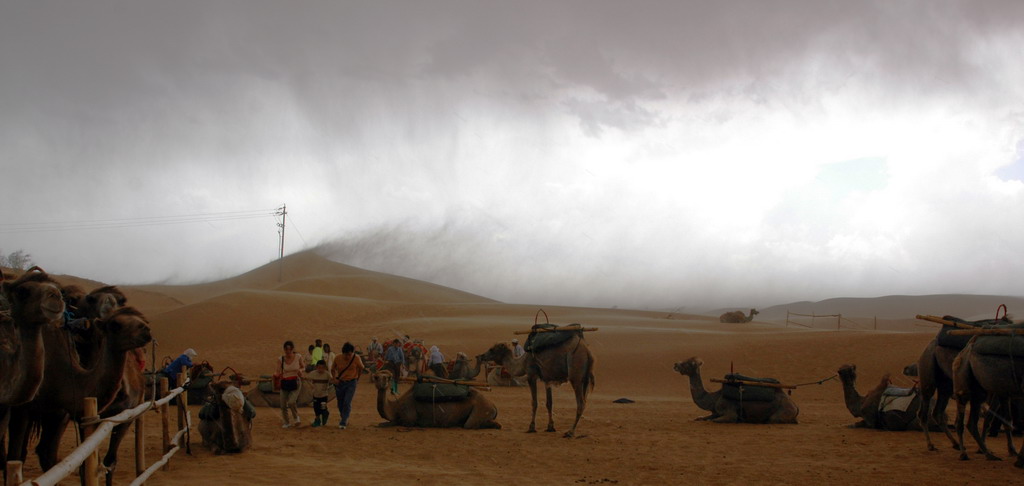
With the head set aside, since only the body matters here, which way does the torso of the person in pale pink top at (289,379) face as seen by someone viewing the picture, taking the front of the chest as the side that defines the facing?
toward the camera

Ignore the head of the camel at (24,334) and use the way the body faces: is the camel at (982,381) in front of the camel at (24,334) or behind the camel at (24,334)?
in front

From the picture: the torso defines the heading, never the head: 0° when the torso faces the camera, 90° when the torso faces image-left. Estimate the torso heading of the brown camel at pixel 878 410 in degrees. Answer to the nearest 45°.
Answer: approximately 90°

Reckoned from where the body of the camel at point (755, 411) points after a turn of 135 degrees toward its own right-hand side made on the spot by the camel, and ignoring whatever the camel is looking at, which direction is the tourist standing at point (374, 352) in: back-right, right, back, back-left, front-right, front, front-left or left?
left

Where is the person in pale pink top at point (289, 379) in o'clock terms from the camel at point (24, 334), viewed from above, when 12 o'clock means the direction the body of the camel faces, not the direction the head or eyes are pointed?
The person in pale pink top is roughly at 10 o'clock from the camel.

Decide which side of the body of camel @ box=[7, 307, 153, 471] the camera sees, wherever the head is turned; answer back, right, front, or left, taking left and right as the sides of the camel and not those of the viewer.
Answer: right

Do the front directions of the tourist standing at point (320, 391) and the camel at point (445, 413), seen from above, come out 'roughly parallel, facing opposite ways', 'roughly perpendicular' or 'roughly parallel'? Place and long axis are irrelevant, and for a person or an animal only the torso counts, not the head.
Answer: roughly perpendicular

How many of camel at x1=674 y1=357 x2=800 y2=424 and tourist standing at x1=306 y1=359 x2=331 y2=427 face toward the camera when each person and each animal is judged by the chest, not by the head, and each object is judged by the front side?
1

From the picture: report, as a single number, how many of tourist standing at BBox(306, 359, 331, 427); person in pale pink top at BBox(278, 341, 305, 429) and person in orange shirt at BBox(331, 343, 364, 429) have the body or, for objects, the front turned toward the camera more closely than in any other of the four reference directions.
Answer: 3

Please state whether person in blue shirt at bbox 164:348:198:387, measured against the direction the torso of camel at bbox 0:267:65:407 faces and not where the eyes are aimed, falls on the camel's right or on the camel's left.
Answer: on the camel's left

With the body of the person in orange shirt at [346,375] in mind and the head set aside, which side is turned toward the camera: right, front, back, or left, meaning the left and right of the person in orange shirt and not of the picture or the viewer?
front
